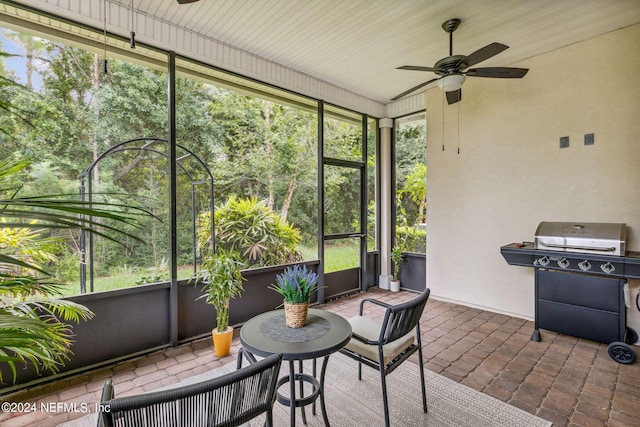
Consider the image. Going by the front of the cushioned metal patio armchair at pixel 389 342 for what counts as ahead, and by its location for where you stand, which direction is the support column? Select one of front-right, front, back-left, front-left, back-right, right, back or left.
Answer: front-right

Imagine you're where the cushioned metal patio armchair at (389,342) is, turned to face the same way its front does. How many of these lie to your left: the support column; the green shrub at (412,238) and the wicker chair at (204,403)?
1

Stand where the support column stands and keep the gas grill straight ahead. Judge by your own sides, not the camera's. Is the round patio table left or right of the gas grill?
right

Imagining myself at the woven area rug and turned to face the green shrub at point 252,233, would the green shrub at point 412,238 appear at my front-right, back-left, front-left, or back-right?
front-right

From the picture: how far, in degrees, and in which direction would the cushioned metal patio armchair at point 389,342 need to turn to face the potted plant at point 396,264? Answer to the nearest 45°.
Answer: approximately 45° to its right

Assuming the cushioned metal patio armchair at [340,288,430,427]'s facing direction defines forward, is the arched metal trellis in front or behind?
in front

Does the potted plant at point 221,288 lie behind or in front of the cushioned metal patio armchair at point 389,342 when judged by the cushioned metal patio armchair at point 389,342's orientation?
in front

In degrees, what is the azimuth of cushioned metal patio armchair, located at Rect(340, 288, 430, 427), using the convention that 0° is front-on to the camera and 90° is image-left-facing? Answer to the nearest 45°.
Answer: approximately 135°

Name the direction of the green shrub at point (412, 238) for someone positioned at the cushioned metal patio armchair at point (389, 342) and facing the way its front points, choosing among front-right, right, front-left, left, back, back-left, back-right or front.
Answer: front-right

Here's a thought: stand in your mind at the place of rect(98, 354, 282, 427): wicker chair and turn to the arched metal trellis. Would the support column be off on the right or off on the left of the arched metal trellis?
right

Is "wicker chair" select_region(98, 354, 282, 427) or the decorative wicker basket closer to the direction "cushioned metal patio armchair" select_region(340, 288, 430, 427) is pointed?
the decorative wicker basket
